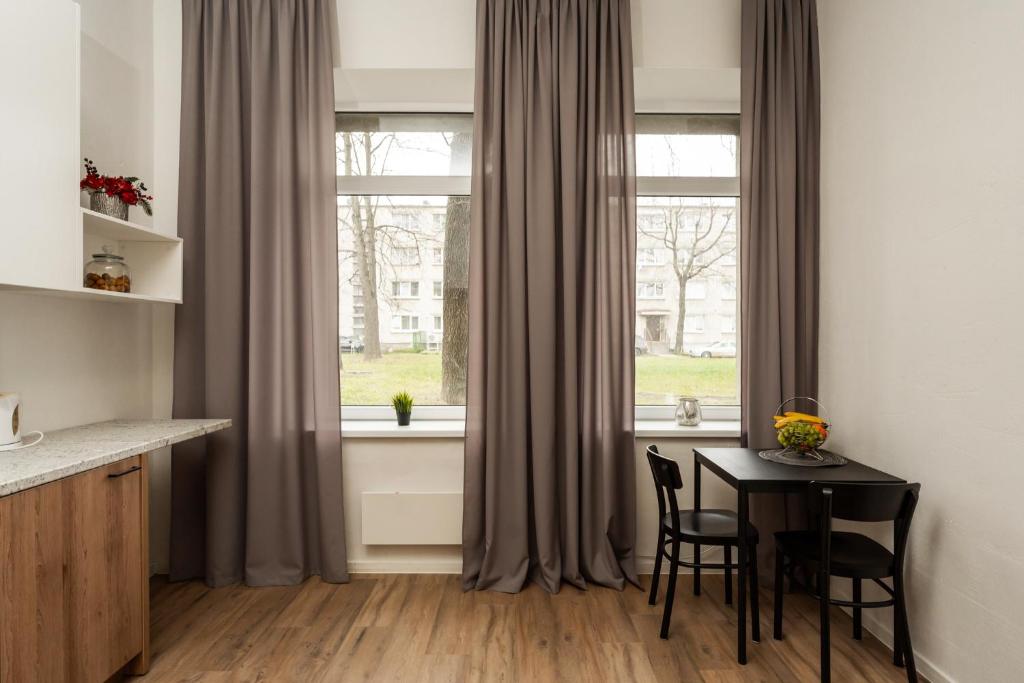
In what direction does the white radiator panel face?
toward the camera

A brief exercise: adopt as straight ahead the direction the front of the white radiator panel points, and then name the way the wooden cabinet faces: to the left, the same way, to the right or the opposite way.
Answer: to the left

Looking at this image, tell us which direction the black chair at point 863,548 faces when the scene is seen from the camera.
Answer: facing away from the viewer and to the left of the viewer

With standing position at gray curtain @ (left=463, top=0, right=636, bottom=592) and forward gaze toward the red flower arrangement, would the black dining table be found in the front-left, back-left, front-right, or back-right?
back-left

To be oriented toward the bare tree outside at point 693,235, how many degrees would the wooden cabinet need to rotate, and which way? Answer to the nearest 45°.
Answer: approximately 45° to its left

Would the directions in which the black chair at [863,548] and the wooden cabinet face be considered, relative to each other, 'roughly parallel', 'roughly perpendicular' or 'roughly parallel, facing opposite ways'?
roughly perpendicular

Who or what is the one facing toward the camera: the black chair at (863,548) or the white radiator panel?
the white radiator panel

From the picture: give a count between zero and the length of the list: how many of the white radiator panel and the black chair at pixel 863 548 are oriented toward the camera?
1

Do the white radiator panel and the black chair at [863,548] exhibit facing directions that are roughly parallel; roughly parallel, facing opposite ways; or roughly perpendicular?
roughly parallel, facing opposite ways

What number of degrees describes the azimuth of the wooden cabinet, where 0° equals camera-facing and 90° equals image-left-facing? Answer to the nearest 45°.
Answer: approximately 315°

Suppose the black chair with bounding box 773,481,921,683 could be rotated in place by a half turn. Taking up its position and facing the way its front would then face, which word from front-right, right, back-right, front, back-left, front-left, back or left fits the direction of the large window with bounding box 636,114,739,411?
back

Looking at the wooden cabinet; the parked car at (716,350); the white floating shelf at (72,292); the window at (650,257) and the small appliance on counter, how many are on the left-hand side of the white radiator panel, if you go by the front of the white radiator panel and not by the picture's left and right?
2

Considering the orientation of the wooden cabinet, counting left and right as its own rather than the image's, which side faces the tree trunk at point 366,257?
left

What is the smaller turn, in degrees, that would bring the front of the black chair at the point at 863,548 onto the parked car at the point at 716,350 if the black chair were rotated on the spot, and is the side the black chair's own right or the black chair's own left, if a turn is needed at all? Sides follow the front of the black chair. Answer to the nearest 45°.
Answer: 0° — it already faces it
